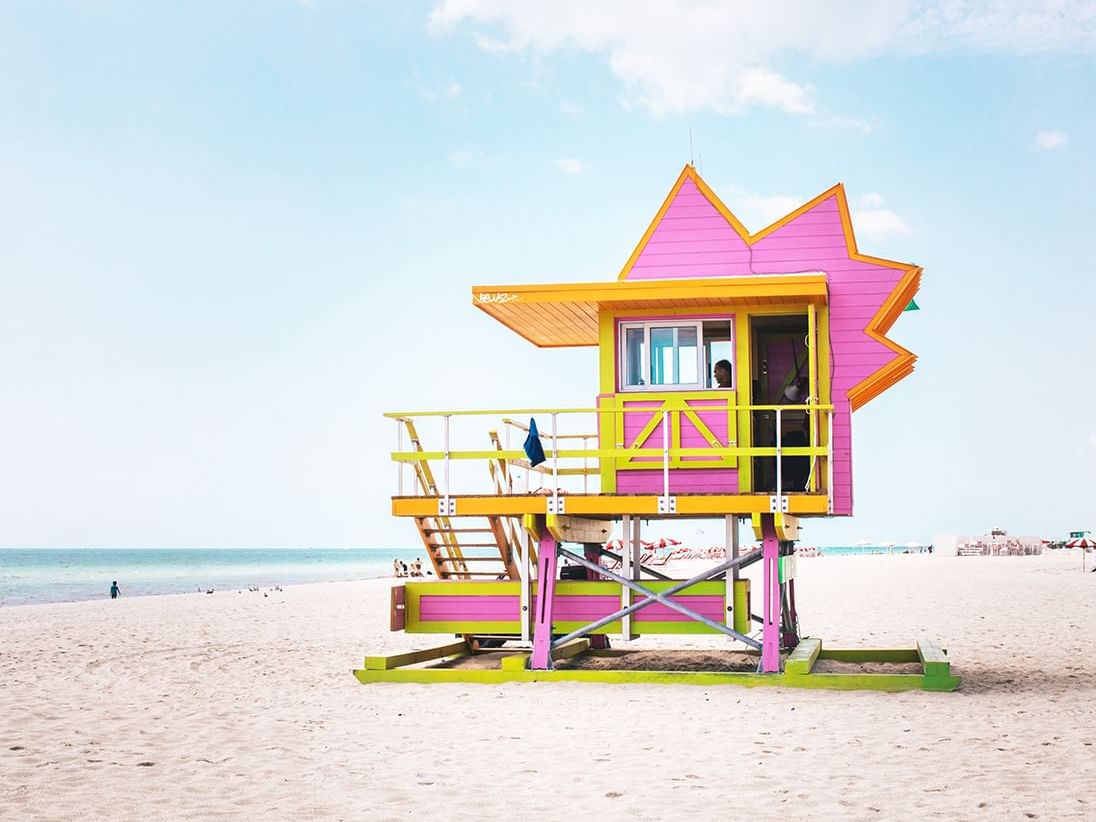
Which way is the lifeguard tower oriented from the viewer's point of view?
to the viewer's left
